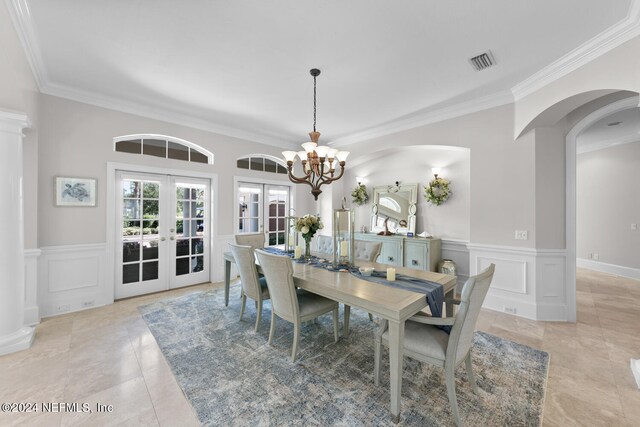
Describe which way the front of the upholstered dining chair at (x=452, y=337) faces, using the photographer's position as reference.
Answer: facing away from the viewer and to the left of the viewer

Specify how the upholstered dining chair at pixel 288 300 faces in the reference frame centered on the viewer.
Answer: facing away from the viewer and to the right of the viewer

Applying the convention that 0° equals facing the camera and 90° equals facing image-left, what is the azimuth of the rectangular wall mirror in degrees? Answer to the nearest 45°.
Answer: approximately 45°

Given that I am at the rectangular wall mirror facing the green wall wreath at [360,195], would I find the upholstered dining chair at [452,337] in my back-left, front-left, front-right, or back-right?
back-left

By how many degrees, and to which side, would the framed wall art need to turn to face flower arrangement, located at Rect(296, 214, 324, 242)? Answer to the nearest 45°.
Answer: approximately 45° to its left

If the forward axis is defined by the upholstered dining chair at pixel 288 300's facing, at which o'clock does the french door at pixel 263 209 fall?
The french door is roughly at 10 o'clock from the upholstered dining chair.

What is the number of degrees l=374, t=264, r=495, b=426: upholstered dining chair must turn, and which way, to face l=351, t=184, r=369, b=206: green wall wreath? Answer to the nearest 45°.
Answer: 0° — it already faces it

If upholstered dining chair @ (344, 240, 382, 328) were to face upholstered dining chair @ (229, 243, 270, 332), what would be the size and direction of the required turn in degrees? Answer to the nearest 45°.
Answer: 0° — it already faces it

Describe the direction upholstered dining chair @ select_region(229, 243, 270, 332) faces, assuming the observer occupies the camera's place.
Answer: facing away from the viewer and to the right of the viewer

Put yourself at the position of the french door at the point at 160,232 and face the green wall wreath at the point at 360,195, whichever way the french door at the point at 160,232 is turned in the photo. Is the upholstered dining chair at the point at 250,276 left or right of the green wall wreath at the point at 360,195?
right
